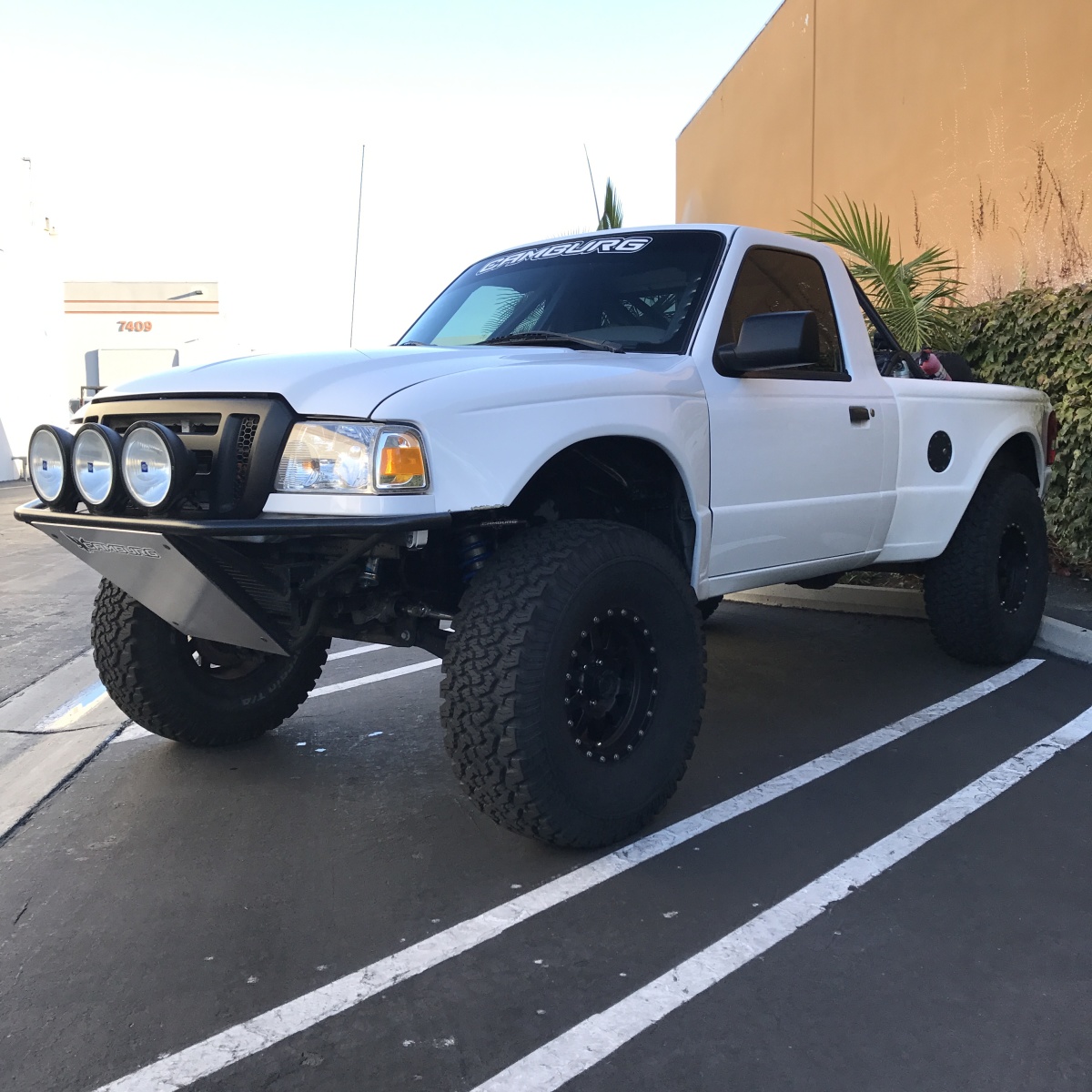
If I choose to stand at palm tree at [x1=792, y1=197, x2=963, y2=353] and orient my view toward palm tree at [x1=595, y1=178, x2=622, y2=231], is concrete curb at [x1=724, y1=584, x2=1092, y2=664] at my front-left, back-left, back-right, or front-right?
back-left

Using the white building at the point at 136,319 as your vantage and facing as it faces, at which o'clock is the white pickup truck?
The white pickup truck is roughly at 12 o'clock from the white building.

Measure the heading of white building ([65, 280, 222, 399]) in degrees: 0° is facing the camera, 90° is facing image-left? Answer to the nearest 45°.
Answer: approximately 0°

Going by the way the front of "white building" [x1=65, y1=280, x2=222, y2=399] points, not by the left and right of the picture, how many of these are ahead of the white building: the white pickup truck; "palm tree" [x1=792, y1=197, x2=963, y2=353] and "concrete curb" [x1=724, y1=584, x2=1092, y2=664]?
3

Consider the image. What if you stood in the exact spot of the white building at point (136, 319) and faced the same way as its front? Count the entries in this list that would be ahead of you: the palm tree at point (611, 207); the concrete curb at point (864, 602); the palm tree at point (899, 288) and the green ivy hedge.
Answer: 4

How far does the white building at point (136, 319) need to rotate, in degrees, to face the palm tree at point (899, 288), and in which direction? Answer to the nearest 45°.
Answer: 0° — it already faces it

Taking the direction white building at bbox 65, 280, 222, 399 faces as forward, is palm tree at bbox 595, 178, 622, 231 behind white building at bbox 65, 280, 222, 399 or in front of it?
in front

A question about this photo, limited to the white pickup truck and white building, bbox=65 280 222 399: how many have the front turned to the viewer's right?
0

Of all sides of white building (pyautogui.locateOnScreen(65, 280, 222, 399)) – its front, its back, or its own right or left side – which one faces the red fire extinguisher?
front

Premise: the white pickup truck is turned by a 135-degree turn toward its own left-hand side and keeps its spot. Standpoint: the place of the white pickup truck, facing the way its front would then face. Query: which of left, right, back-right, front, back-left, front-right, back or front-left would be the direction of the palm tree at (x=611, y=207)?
left

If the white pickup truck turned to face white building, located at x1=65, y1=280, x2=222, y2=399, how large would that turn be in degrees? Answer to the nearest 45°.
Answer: approximately 135° to its right

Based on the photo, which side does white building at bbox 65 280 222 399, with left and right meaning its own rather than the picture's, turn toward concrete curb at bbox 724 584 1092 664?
front

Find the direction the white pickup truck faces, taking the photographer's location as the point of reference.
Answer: facing the viewer and to the left of the viewer

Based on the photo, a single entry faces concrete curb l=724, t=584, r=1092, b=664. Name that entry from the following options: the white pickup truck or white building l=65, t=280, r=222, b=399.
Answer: the white building
